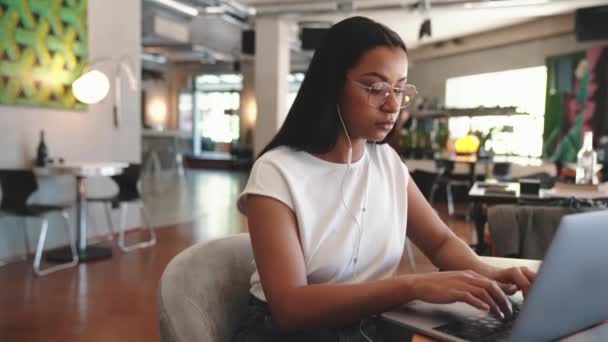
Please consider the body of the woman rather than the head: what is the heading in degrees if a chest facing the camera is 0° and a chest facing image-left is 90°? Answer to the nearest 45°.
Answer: approximately 315°

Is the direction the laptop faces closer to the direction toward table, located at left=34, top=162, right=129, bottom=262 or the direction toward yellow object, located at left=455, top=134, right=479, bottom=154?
the table

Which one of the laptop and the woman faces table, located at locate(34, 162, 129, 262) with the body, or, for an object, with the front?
the laptop

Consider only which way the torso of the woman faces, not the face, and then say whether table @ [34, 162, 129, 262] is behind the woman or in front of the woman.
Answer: behind

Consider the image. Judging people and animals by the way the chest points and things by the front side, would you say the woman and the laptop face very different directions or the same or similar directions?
very different directions

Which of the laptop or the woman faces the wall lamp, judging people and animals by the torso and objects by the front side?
the laptop

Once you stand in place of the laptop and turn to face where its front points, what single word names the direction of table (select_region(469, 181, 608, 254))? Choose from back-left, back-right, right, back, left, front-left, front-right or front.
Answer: front-right

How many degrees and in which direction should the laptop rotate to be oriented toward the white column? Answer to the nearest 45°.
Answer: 0° — it already faces it

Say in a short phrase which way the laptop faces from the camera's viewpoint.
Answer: facing away from the viewer and to the left of the viewer

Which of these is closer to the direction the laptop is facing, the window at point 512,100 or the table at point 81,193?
the table

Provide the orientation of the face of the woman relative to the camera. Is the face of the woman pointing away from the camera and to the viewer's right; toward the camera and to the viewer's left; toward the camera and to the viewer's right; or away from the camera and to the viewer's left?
toward the camera and to the viewer's right

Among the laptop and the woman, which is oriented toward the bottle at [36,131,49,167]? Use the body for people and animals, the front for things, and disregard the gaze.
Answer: the laptop

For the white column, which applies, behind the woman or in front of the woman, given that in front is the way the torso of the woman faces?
behind

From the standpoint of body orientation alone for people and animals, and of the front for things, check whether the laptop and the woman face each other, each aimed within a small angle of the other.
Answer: yes
